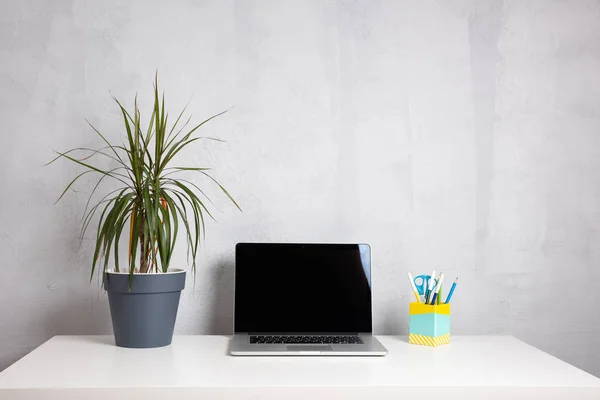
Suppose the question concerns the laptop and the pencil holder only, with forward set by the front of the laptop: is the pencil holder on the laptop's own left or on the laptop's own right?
on the laptop's own left

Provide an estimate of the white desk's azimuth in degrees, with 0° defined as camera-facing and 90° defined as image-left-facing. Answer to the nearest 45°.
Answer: approximately 0°
